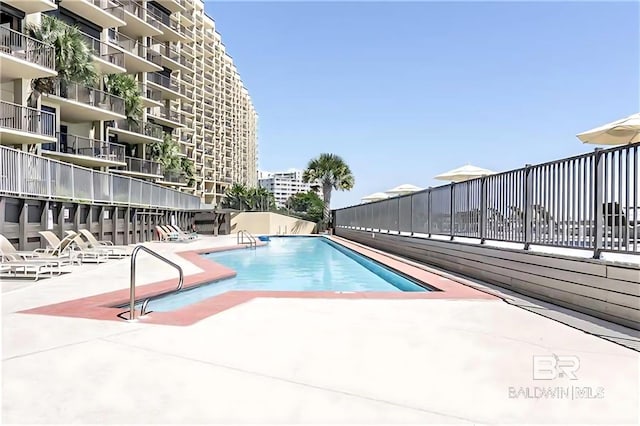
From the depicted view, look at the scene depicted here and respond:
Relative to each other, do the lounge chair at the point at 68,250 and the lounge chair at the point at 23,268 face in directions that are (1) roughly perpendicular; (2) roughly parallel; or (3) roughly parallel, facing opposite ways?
roughly parallel

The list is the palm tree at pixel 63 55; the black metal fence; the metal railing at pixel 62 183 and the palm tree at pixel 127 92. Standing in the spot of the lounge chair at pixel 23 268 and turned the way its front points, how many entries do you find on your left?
3

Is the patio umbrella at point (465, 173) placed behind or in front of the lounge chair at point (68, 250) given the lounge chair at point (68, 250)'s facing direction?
in front

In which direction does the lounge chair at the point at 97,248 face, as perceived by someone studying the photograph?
facing to the right of the viewer

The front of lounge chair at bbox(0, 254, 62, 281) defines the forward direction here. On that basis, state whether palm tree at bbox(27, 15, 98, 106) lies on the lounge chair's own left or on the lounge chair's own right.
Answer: on the lounge chair's own left

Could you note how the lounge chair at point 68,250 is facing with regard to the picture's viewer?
facing to the right of the viewer

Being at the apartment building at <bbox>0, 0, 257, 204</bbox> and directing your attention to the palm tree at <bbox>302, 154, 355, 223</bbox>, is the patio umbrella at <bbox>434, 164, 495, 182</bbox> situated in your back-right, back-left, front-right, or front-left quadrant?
front-right

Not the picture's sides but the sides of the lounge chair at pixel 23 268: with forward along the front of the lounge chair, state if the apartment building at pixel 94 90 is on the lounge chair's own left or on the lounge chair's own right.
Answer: on the lounge chair's own left

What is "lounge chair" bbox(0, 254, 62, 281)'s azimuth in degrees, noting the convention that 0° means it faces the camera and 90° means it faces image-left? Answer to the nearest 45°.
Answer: approximately 270°

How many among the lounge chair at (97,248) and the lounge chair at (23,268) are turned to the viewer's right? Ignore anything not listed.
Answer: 2

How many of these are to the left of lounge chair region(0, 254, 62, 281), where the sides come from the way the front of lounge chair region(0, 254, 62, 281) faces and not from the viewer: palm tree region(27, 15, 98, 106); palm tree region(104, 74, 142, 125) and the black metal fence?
2

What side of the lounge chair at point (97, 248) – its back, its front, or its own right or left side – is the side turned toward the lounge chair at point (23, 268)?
right

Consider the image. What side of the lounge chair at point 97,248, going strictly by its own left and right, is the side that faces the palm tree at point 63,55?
left

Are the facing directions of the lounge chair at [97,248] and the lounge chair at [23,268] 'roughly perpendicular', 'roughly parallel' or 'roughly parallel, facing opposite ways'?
roughly parallel

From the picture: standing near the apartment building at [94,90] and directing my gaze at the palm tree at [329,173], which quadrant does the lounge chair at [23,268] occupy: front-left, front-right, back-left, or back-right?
back-right
